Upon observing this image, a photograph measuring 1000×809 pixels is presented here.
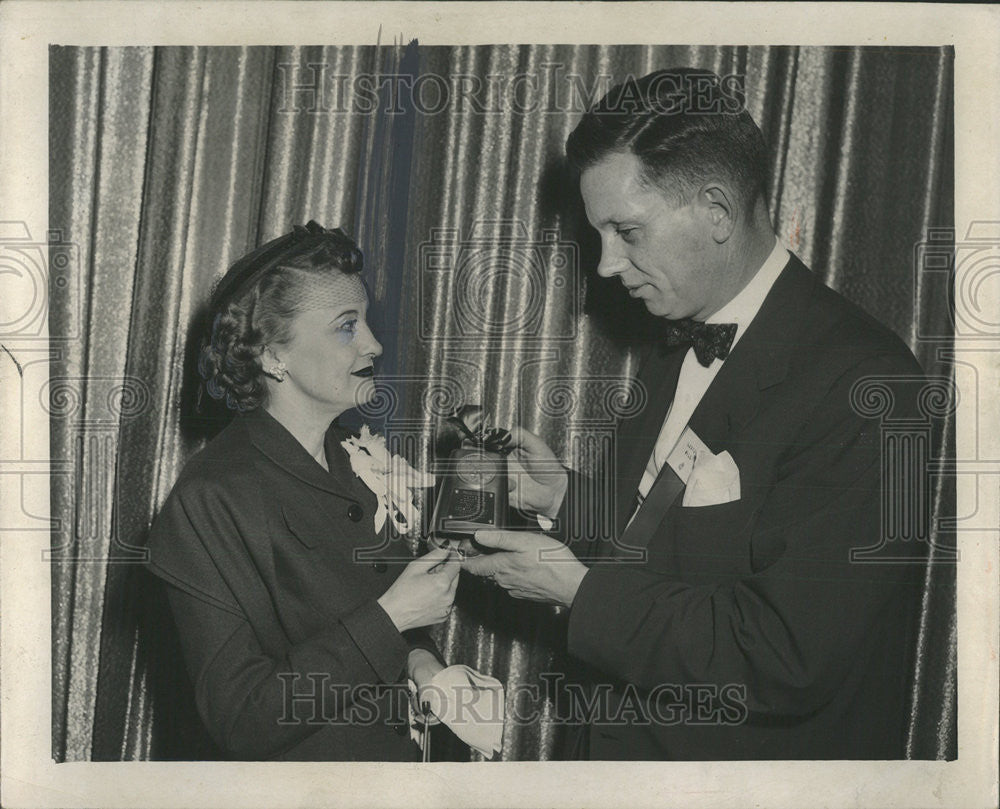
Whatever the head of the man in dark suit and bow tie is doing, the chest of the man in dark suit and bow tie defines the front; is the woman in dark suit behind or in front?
in front

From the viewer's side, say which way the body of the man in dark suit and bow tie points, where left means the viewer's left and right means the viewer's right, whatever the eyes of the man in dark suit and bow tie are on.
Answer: facing the viewer and to the left of the viewer

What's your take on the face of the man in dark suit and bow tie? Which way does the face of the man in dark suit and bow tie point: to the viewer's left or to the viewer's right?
to the viewer's left

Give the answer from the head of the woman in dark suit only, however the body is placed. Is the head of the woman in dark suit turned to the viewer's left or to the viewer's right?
to the viewer's right
